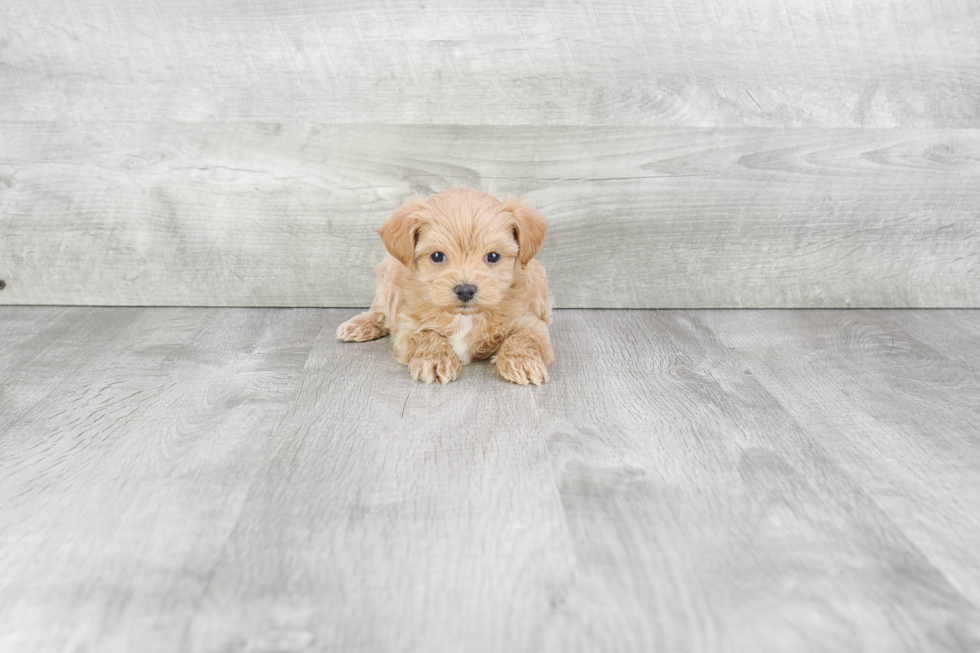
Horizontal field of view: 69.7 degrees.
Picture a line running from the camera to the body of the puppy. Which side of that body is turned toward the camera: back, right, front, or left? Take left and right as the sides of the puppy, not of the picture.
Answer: front
